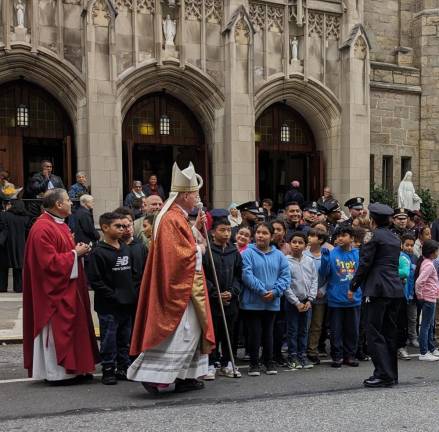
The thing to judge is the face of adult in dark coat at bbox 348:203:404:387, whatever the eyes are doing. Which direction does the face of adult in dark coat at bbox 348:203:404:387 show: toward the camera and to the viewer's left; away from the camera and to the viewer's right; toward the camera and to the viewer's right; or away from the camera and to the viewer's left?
away from the camera and to the viewer's left

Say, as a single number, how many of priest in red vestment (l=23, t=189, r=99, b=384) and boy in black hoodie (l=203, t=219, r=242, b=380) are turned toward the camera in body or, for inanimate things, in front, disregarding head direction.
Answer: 1

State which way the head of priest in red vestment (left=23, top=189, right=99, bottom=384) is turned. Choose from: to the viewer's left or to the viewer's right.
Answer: to the viewer's right

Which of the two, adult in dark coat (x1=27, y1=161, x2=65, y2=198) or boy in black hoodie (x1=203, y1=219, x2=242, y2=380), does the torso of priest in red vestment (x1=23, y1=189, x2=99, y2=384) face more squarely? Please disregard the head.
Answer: the boy in black hoodie

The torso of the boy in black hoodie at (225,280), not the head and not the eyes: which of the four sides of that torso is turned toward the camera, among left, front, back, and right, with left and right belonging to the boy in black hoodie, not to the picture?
front

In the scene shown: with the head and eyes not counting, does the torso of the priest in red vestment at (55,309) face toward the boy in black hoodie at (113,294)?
yes

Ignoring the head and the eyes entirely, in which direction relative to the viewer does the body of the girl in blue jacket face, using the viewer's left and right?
facing the viewer

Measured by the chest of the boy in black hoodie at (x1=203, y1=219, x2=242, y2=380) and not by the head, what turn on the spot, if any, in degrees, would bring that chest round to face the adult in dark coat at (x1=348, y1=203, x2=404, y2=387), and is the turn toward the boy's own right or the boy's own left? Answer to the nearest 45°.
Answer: approximately 90° to the boy's own left

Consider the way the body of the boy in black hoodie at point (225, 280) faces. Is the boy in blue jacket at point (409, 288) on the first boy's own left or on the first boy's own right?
on the first boy's own left

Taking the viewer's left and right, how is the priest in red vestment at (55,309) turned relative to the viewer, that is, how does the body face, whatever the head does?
facing to the right of the viewer

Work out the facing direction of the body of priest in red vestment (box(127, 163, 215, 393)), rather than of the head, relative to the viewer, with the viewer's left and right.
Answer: facing to the right of the viewer
